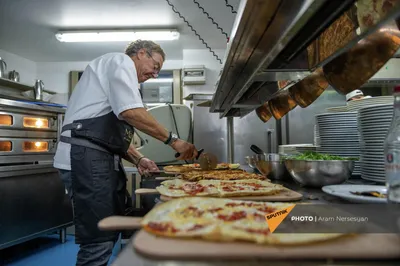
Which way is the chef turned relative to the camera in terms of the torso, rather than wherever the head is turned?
to the viewer's right

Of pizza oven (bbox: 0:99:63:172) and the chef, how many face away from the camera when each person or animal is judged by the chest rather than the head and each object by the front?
0

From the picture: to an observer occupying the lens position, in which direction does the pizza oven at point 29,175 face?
facing the viewer and to the right of the viewer

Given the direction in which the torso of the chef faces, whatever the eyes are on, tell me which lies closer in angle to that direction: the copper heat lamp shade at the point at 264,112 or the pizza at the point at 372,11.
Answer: the copper heat lamp shade

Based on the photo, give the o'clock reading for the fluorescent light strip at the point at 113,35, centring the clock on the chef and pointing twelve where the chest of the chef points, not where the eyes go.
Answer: The fluorescent light strip is roughly at 9 o'clock from the chef.

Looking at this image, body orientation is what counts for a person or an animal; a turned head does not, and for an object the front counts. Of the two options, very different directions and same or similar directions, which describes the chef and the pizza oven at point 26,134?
same or similar directions

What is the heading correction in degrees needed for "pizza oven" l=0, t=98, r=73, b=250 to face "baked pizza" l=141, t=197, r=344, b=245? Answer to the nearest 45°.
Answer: approximately 45° to its right

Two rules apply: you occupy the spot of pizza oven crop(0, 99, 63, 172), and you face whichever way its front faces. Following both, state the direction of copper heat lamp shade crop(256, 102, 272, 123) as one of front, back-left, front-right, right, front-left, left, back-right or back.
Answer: front

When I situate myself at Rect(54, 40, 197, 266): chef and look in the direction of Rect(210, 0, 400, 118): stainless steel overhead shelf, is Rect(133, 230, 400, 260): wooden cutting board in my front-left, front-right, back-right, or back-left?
front-right

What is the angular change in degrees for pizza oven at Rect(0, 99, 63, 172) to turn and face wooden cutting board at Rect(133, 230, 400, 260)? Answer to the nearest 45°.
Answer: approximately 45° to its right

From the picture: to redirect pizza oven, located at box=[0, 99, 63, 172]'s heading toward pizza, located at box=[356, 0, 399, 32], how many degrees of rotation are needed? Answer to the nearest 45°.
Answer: approximately 45° to its right

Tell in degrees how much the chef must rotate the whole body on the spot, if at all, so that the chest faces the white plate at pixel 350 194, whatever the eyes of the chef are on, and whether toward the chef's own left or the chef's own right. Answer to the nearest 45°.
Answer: approximately 45° to the chef's own right

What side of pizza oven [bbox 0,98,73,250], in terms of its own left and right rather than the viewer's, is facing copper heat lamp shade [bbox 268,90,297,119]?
front

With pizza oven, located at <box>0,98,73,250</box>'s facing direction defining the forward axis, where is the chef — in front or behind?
in front

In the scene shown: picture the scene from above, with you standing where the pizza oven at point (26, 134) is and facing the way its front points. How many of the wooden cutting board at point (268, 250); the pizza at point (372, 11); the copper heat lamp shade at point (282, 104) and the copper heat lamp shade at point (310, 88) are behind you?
0

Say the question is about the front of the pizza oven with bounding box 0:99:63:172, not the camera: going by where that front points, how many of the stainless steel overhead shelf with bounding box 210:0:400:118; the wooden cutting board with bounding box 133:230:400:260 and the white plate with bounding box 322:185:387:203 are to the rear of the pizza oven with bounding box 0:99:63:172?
0

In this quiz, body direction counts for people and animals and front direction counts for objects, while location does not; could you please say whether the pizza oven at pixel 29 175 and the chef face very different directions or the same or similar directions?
same or similar directions

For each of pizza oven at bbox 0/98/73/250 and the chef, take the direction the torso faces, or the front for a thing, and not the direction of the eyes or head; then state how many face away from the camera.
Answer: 0
